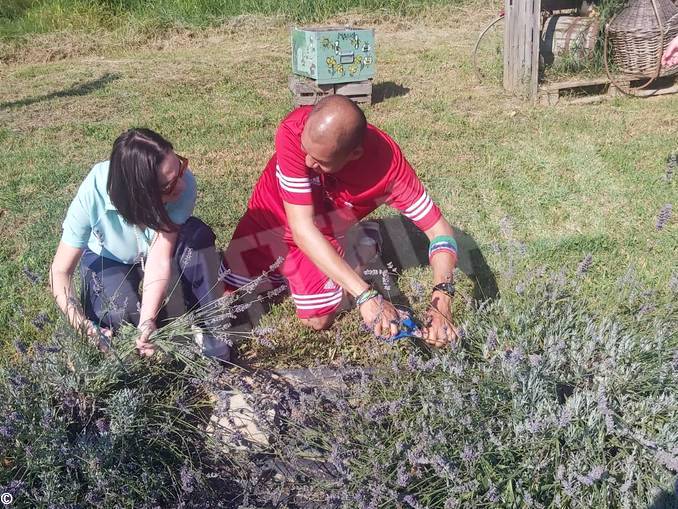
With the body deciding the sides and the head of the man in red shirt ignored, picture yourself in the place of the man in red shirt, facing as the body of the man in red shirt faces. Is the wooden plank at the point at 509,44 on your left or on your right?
on your left

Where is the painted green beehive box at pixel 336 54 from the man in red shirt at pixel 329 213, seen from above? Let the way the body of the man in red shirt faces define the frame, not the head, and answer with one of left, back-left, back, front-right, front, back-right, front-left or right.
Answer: back-left

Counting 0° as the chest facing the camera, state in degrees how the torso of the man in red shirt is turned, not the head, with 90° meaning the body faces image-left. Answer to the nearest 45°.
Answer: approximately 315°

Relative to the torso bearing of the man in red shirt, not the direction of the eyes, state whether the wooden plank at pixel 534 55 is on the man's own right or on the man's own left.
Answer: on the man's own left

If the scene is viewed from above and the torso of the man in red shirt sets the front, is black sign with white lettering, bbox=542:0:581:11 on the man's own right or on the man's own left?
on the man's own left

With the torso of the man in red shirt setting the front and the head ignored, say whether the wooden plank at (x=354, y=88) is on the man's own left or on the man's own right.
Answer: on the man's own left

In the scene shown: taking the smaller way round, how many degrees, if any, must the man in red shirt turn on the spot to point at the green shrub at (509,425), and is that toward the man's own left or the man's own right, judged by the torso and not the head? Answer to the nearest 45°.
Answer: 0° — they already face it

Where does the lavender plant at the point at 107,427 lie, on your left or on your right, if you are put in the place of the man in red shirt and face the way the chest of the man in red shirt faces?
on your right

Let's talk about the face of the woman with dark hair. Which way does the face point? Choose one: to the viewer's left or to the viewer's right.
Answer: to the viewer's right

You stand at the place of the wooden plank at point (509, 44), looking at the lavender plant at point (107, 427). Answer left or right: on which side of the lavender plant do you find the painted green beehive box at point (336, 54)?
right

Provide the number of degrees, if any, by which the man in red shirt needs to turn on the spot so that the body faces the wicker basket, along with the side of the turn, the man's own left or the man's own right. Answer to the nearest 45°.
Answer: approximately 90° to the man's own left
